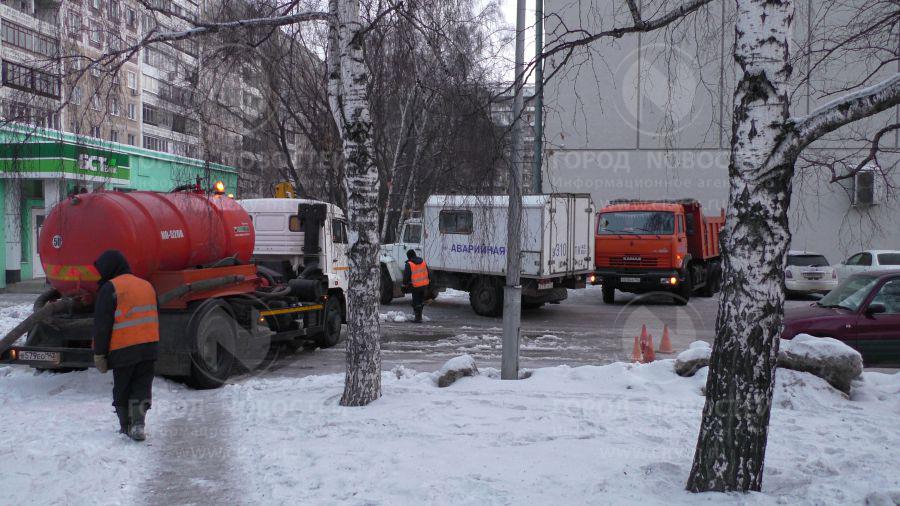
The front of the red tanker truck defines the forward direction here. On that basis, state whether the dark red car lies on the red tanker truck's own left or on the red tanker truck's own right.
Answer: on the red tanker truck's own right

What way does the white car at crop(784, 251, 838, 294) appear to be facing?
away from the camera

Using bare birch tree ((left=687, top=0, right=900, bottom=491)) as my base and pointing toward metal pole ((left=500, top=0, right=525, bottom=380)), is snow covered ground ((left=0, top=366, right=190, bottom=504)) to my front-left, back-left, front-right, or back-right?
front-left

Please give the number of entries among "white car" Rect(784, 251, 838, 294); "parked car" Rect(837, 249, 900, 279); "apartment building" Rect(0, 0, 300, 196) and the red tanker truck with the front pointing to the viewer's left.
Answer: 1

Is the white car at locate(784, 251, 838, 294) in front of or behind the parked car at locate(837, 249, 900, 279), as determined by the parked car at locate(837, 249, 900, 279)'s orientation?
in front

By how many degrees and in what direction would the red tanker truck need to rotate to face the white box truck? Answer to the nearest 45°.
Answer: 0° — it already faces it

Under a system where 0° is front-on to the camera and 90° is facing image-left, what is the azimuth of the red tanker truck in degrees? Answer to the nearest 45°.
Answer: approximately 225°

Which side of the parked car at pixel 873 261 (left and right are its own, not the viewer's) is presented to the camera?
left
